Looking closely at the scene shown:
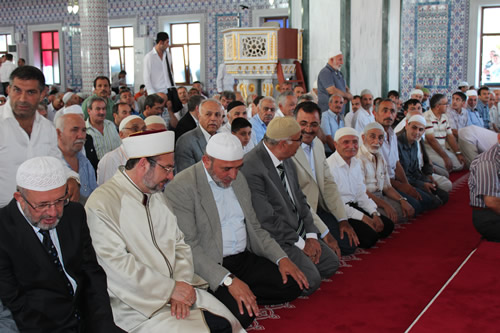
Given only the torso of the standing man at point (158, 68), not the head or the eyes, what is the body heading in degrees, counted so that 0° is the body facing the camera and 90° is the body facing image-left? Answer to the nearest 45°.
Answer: approximately 315°

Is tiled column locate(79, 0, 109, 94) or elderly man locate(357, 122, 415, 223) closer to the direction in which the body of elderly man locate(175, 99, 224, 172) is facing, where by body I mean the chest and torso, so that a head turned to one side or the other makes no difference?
the elderly man

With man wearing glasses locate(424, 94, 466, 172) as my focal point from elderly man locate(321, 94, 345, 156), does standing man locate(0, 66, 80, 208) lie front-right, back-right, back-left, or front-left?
back-right

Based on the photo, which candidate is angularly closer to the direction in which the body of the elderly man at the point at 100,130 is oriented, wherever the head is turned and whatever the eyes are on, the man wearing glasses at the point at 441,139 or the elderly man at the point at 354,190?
the elderly man

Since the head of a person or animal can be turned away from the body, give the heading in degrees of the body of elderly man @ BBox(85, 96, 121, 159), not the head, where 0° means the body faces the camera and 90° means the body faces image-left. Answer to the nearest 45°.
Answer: approximately 315°
